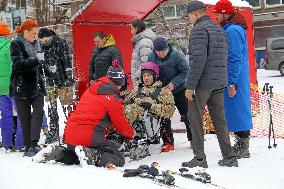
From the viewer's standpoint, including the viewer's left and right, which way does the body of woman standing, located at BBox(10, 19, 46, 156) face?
facing the viewer and to the right of the viewer

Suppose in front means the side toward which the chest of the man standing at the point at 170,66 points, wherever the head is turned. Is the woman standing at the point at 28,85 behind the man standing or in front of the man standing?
in front

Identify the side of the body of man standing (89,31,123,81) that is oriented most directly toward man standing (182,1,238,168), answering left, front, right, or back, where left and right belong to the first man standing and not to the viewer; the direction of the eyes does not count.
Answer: left

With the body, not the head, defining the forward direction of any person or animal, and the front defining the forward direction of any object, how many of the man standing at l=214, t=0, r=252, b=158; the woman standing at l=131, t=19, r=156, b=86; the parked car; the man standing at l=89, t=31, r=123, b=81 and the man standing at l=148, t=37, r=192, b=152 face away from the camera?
0

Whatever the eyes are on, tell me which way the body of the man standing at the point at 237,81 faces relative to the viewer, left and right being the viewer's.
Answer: facing to the left of the viewer

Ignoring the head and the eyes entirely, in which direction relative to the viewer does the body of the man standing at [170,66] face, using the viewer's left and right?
facing the viewer and to the left of the viewer

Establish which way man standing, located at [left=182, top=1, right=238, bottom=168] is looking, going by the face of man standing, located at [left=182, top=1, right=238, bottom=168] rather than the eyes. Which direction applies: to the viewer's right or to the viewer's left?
to the viewer's left

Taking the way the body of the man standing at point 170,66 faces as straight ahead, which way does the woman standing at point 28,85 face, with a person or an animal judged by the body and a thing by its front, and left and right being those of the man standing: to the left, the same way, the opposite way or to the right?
to the left
